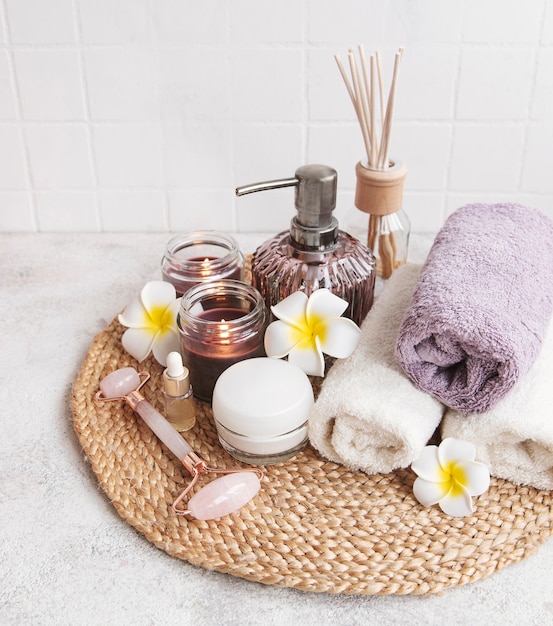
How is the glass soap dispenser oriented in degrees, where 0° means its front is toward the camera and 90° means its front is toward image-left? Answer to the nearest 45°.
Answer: approximately 90°

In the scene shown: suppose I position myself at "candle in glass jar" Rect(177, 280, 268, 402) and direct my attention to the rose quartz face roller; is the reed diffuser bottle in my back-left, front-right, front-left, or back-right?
back-left
